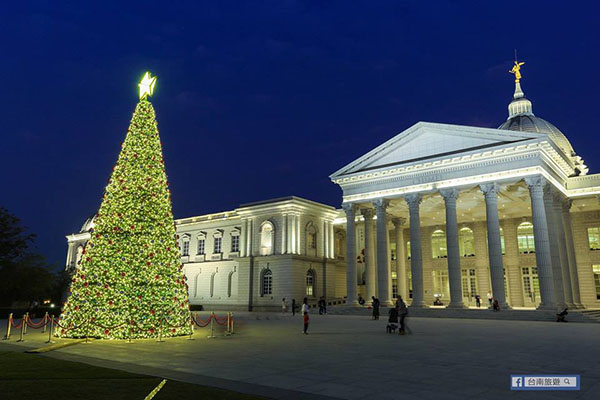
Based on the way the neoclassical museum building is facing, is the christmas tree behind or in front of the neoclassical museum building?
in front

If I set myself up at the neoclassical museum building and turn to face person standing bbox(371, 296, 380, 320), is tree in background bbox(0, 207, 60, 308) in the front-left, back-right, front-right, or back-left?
front-right

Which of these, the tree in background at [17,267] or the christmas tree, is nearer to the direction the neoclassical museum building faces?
the christmas tree

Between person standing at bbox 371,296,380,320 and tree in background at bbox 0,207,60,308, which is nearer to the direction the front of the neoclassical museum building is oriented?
the person standing

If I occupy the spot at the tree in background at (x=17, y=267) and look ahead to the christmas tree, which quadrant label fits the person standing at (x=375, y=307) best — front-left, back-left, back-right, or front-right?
front-left

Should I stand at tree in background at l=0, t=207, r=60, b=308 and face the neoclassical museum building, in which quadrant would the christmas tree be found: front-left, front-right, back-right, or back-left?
front-right

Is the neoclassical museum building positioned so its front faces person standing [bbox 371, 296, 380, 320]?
yes

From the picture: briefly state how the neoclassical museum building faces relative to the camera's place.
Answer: facing the viewer and to the left of the viewer

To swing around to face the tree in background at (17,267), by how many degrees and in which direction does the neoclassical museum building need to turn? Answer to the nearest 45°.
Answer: approximately 45° to its right
